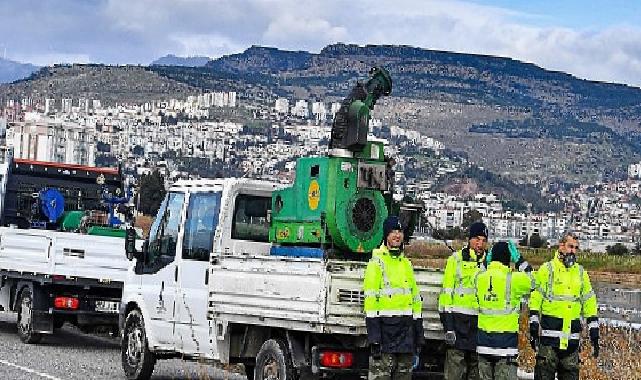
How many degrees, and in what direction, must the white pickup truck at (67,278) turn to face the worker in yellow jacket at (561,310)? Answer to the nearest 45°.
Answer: approximately 180°

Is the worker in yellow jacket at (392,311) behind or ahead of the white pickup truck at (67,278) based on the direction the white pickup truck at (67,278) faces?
behind

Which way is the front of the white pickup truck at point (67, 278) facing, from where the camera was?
facing away from the viewer and to the left of the viewer

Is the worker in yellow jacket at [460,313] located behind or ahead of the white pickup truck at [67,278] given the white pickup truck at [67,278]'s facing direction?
behind

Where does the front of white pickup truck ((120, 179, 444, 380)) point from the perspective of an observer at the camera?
facing away from the viewer and to the left of the viewer

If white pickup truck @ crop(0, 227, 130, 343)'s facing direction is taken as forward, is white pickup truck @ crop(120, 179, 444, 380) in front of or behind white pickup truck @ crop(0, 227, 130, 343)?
behind

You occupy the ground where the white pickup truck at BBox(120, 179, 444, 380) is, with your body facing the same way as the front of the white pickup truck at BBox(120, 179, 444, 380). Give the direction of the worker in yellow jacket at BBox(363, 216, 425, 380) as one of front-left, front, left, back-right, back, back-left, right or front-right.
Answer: back

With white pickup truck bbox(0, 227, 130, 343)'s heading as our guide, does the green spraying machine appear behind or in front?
behind

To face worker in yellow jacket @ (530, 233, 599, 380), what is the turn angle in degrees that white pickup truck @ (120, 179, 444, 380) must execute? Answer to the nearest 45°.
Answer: approximately 135° to its right

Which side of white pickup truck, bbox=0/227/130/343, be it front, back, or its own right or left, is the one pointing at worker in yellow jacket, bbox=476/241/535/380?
back
